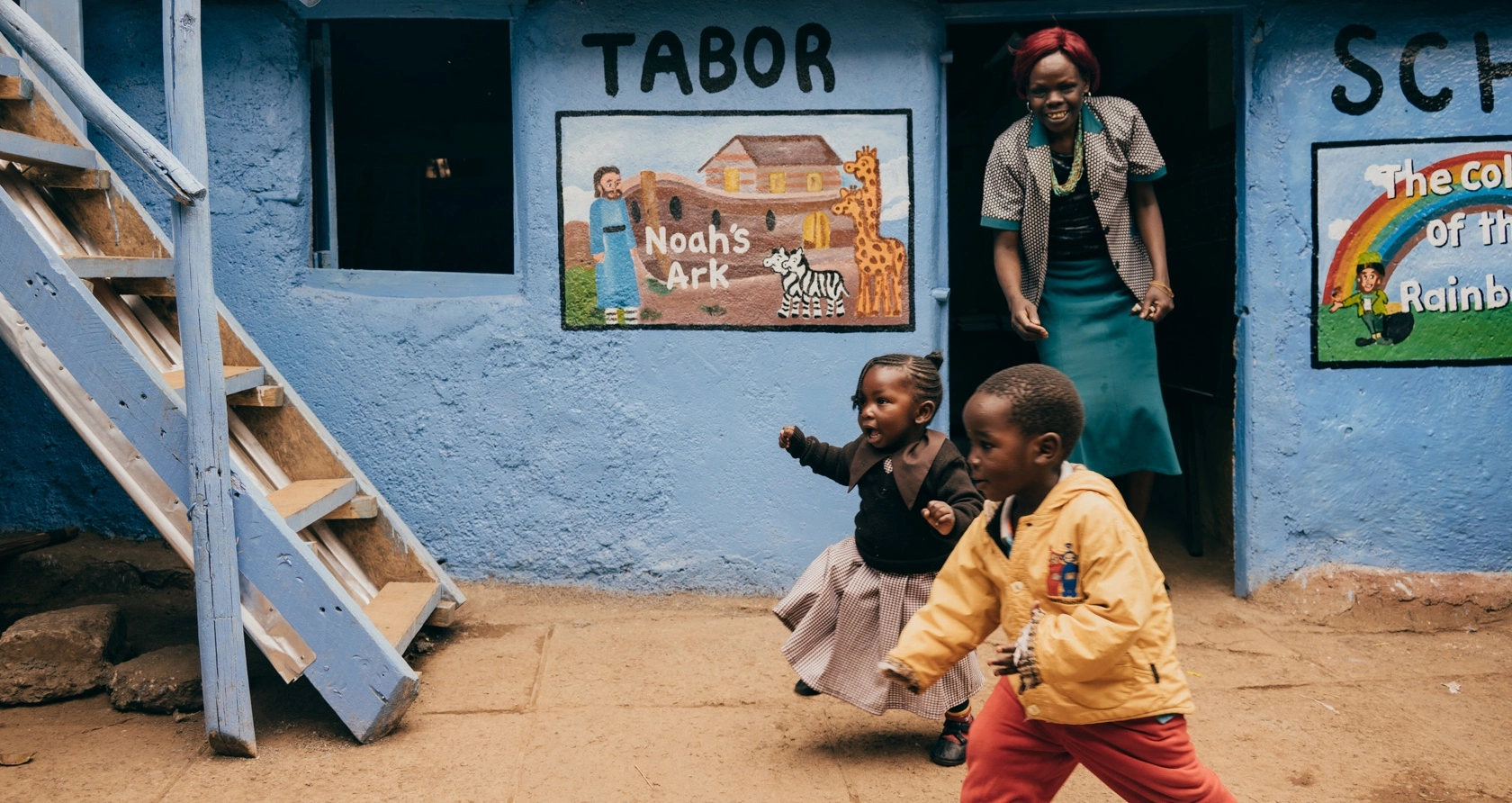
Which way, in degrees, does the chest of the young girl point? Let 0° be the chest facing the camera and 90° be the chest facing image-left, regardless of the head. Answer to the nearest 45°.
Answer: approximately 45°

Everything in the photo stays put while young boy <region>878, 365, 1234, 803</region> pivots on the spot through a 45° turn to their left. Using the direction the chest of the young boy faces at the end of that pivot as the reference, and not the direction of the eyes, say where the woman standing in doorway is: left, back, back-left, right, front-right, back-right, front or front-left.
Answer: back

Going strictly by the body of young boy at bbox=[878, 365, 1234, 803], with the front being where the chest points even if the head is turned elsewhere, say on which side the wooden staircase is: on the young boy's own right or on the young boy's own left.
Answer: on the young boy's own right

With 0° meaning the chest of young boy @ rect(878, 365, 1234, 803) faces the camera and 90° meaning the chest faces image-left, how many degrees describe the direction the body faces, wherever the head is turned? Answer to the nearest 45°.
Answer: approximately 45°

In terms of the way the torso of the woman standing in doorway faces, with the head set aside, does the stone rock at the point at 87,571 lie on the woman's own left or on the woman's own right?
on the woman's own right

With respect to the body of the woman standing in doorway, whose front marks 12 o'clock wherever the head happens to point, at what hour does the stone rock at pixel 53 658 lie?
The stone rock is roughly at 2 o'clock from the woman standing in doorway.

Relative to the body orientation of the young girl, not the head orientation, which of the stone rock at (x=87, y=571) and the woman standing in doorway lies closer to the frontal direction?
the stone rock

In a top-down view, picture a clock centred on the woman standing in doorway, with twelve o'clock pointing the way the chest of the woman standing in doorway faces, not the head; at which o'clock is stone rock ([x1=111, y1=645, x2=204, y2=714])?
The stone rock is roughly at 2 o'clock from the woman standing in doorway.

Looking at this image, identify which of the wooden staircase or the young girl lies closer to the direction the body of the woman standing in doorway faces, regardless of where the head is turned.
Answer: the young girl

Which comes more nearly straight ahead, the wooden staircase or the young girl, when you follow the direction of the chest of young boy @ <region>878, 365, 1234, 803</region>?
the wooden staircase

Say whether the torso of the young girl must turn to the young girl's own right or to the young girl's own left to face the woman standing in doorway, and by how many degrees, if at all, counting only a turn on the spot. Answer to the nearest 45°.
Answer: approximately 180°
